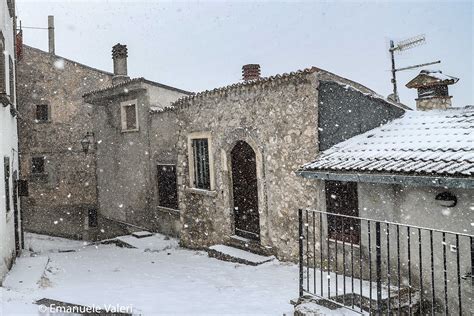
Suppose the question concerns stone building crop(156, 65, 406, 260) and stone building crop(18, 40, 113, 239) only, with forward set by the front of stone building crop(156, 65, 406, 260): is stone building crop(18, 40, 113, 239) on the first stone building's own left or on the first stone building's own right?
on the first stone building's own right

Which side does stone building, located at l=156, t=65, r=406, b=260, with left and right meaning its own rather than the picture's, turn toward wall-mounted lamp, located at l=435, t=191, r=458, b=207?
left

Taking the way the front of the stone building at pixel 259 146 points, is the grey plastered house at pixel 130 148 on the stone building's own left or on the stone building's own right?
on the stone building's own right

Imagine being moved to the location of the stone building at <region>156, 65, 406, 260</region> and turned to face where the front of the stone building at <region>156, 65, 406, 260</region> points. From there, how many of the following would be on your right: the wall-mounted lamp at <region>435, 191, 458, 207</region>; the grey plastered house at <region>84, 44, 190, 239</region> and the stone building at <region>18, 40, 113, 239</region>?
2

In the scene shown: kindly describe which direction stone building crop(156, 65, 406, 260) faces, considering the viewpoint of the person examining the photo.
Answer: facing the viewer and to the left of the viewer
